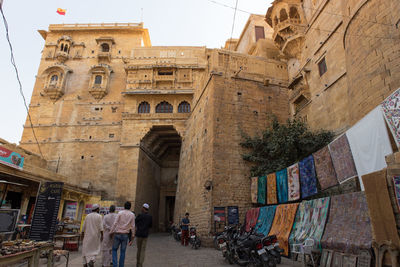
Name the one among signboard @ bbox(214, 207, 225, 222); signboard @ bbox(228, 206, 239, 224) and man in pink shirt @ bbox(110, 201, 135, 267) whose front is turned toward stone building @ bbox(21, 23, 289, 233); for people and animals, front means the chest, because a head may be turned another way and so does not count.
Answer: the man in pink shirt

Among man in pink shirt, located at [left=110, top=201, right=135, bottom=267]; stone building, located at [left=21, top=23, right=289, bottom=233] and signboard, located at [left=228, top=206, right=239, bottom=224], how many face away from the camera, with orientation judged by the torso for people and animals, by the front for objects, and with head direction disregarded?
1

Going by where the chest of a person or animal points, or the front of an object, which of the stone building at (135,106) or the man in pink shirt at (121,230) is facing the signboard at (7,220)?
the stone building

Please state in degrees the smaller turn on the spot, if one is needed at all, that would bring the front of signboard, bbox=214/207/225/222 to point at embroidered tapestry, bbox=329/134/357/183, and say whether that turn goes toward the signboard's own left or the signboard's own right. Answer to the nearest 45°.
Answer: approximately 45° to the signboard's own left

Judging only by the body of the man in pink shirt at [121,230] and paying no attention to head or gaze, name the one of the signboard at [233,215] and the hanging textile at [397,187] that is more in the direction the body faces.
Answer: the signboard

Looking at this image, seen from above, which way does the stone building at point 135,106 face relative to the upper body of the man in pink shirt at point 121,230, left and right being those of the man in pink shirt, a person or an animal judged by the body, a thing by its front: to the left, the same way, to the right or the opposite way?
the opposite way

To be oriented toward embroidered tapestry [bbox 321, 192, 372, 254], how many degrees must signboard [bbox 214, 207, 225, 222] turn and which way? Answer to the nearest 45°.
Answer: approximately 45° to its left

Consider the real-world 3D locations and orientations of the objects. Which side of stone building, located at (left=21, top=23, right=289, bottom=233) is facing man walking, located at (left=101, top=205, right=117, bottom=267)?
front

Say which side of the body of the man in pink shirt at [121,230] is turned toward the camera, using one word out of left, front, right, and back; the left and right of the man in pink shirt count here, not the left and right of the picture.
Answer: back

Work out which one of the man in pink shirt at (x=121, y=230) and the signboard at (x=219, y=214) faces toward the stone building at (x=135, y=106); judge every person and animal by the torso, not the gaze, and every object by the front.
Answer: the man in pink shirt

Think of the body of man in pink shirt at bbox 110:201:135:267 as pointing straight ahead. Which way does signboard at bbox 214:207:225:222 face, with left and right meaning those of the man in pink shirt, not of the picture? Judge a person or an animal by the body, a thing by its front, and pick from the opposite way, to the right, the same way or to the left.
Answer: the opposite way

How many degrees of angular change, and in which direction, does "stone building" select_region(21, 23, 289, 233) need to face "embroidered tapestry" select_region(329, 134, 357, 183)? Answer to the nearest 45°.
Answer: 0° — it already faces it

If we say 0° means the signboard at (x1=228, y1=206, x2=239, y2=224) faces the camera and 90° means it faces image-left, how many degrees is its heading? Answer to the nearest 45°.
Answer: approximately 0°

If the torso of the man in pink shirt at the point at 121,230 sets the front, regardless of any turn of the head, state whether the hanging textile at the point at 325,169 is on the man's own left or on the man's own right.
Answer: on the man's own right
